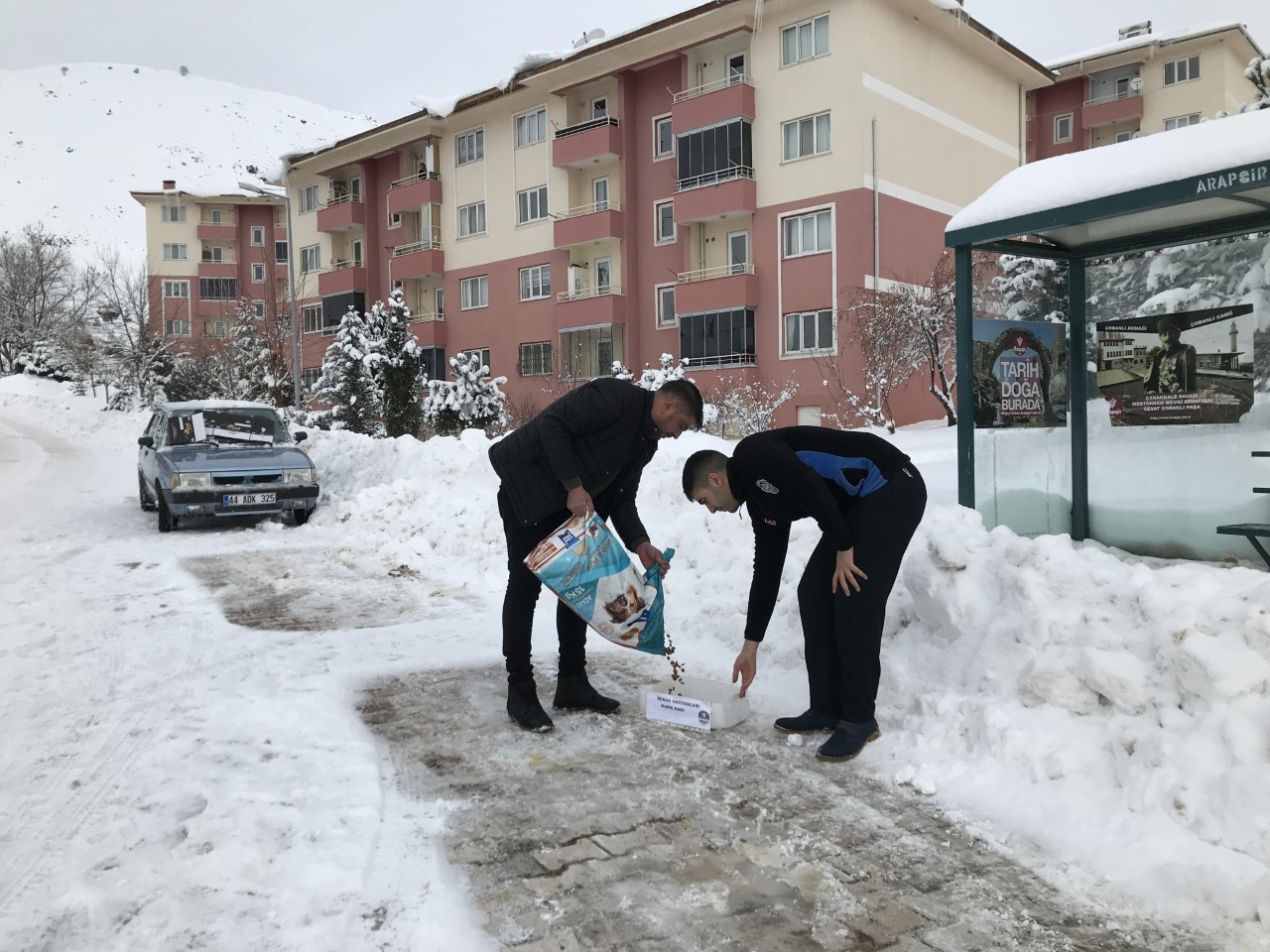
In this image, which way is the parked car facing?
toward the camera

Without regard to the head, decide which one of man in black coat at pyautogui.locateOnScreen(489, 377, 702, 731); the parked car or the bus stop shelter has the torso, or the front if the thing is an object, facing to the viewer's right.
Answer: the man in black coat

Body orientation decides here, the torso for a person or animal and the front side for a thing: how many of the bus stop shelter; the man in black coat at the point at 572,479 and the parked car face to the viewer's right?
1

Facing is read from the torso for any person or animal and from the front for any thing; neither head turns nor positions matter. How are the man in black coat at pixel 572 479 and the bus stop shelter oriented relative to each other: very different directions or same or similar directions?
very different directions

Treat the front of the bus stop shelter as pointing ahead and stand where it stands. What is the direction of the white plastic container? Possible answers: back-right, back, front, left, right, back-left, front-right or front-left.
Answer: front

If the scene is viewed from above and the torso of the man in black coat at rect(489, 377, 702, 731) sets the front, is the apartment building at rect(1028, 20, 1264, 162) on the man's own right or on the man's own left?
on the man's own left

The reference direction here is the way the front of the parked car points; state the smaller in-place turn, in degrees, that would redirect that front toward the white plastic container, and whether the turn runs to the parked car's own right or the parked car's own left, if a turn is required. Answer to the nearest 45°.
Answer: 0° — it already faces it

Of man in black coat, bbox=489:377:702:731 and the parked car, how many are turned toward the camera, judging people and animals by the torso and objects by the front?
1

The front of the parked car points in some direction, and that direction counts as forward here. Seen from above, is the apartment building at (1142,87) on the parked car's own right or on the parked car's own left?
on the parked car's own left

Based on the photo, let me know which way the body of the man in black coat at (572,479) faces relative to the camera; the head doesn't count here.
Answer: to the viewer's right

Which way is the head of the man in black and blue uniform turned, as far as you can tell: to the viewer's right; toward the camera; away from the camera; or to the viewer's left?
to the viewer's left

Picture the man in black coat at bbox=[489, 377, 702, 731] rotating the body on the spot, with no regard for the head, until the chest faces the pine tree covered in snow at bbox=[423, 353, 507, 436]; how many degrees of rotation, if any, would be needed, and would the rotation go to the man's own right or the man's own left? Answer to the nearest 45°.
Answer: approximately 90° to the man's own left

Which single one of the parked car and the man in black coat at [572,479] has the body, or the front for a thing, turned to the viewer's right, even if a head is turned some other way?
the man in black coat
